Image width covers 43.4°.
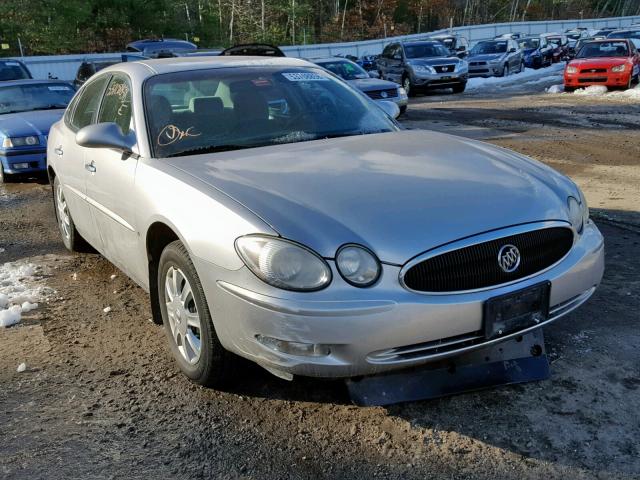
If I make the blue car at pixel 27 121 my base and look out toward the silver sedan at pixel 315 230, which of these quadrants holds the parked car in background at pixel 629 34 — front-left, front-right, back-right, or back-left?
back-left

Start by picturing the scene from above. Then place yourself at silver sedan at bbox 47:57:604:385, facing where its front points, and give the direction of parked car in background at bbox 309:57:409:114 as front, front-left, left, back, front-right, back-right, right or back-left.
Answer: back-left

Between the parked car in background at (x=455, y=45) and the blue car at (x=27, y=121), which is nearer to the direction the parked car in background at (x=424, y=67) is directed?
the blue car

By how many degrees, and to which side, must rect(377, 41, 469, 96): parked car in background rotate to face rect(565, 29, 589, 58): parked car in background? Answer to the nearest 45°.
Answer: approximately 135° to its left

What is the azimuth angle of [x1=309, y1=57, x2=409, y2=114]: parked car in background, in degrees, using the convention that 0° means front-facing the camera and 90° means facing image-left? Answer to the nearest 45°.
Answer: approximately 315°

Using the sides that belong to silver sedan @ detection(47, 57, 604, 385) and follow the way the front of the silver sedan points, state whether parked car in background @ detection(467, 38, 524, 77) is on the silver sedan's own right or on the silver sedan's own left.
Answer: on the silver sedan's own left

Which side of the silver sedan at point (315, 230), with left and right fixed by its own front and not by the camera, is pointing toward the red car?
left

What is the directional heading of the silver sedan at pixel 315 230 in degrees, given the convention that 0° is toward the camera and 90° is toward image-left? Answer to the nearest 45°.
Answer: approximately 315°

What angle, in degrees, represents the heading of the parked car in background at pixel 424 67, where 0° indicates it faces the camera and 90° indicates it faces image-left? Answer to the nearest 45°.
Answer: approximately 315°

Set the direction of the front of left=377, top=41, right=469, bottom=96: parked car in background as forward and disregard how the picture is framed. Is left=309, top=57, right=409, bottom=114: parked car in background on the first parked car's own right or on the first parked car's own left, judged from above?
on the first parked car's own right

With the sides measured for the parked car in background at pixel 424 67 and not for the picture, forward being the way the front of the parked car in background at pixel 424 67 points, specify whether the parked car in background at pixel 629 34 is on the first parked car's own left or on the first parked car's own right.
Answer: on the first parked car's own left
